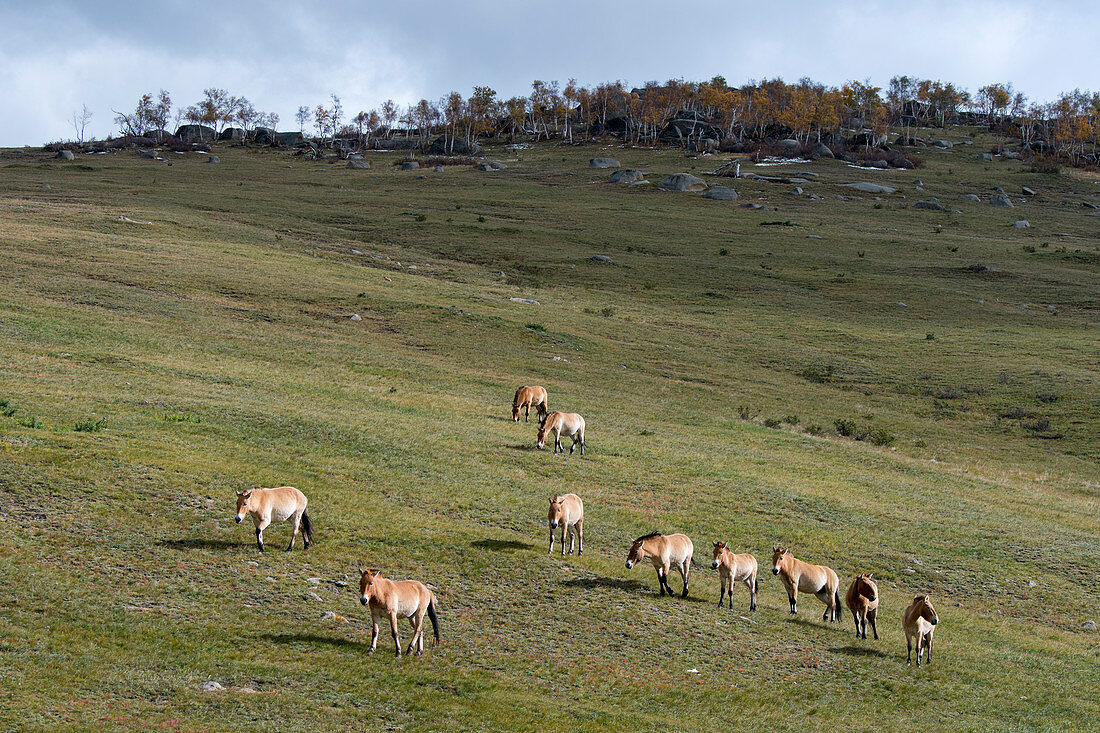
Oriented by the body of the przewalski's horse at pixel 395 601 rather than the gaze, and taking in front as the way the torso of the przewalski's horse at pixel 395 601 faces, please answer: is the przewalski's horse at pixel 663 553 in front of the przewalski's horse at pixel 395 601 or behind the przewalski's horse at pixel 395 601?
behind

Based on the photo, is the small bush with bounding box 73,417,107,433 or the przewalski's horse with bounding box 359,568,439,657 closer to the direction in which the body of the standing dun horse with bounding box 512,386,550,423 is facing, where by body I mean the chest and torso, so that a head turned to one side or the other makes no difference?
the small bush

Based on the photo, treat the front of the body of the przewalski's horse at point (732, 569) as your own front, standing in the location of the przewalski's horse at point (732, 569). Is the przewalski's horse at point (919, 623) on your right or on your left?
on your left

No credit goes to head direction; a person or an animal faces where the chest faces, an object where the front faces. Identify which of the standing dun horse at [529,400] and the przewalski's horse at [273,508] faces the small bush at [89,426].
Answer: the standing dun horse

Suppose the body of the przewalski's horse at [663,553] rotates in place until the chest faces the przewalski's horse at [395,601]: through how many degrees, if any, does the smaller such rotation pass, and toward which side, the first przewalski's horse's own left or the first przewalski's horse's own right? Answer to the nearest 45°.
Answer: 0° — it already faces it

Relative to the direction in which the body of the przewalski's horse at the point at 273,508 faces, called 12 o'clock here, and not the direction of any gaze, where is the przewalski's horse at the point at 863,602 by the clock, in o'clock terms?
the przewalski's horse at the point at 863,602 is roughly at 8 o'clock from the przewalski's horse at the point at 273,508.

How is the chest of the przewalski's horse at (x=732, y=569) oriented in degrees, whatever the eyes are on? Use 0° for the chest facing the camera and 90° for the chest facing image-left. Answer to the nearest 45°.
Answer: approximately 45°
